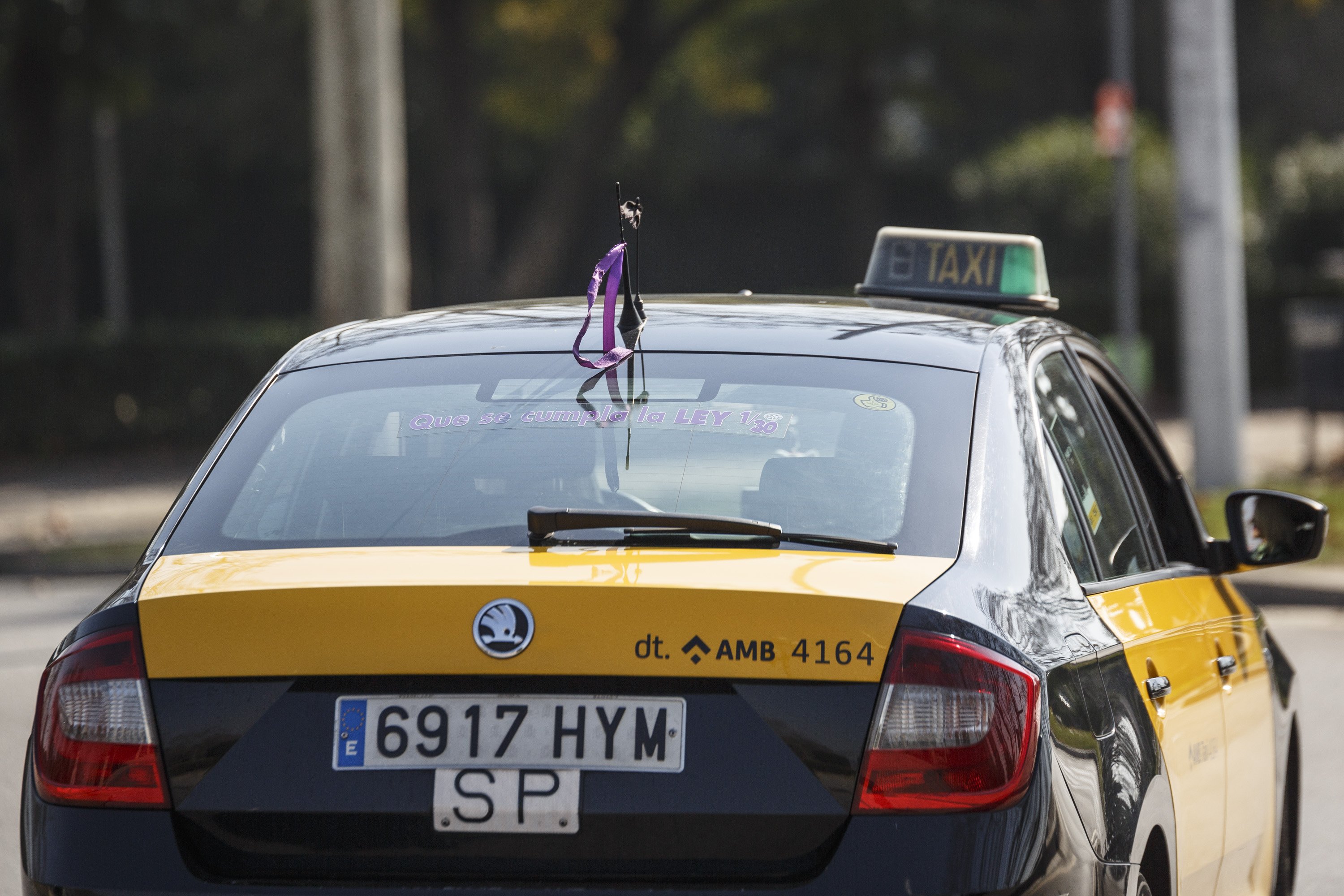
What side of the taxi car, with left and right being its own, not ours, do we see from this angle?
back

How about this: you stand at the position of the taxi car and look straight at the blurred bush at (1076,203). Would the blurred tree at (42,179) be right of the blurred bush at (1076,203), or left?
left

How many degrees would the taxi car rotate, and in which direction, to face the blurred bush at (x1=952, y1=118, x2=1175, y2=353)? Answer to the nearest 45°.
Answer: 0° — it already faces it

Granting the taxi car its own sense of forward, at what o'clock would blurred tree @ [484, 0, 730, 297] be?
The blurred tree is roughly at 12 o'clock from the taxi car.

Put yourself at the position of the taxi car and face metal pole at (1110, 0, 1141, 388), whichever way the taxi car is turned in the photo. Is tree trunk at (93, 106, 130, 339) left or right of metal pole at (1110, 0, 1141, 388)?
left
